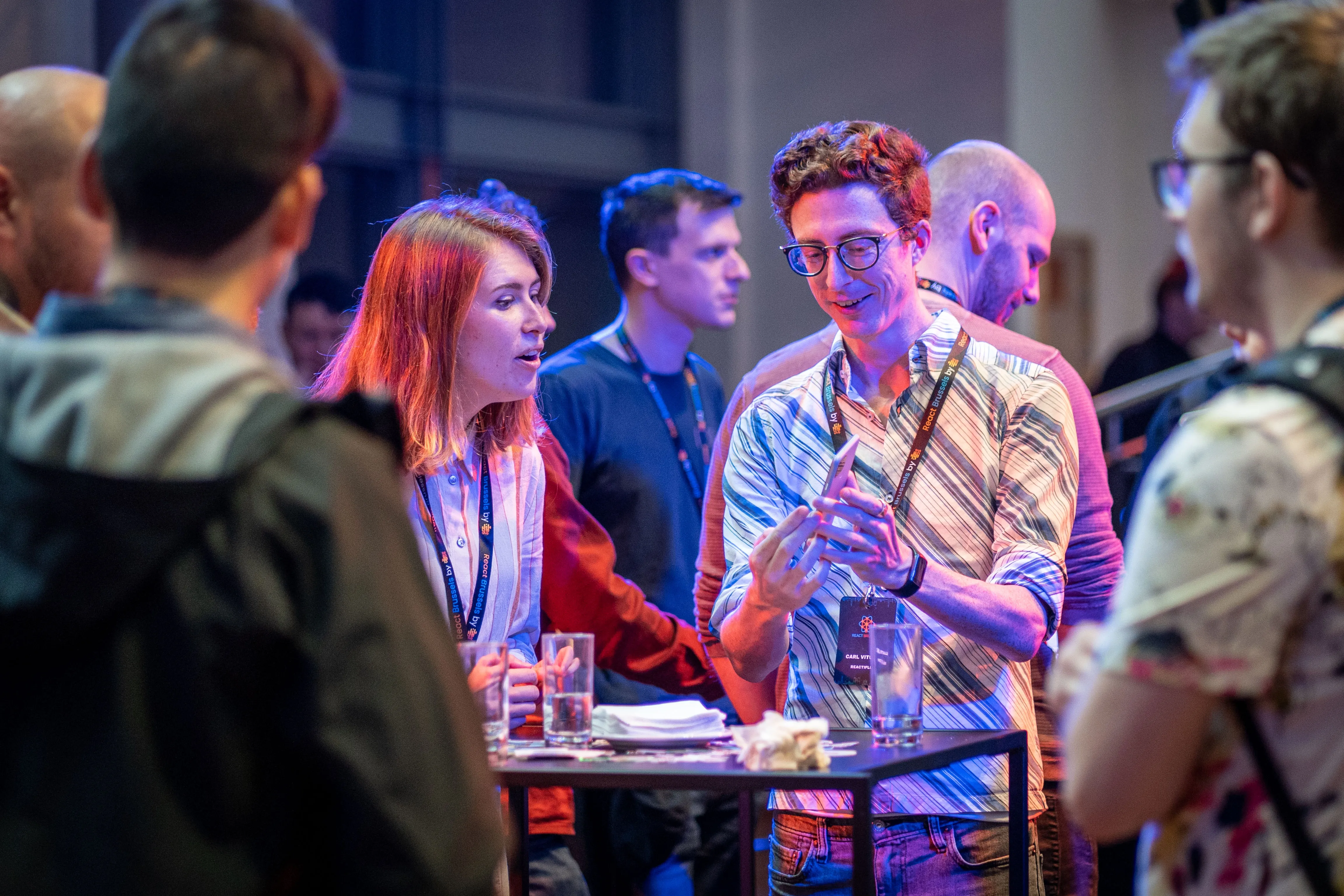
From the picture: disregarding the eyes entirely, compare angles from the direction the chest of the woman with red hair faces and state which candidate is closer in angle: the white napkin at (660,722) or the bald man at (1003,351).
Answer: the white napkin

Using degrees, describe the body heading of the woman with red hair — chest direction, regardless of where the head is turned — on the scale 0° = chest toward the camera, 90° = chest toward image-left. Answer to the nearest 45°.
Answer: approximately 315°

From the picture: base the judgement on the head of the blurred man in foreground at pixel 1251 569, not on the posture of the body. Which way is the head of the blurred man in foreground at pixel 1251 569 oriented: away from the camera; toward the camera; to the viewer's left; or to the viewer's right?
to the viewer's left

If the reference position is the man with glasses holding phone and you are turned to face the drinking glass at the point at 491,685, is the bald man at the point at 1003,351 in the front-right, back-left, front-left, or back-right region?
back-right

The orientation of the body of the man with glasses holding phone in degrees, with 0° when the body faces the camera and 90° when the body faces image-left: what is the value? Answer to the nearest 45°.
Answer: approximately 45°

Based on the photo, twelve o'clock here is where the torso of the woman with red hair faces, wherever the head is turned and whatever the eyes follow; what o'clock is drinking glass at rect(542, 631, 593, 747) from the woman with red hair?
The drinking glass is roughly at 1 o'clock from the woman with red hair.

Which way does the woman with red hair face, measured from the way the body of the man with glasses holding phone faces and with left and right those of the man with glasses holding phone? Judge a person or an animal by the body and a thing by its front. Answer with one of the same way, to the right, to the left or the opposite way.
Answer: to the left

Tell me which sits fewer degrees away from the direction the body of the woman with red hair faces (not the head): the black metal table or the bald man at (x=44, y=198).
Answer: the black metal table
